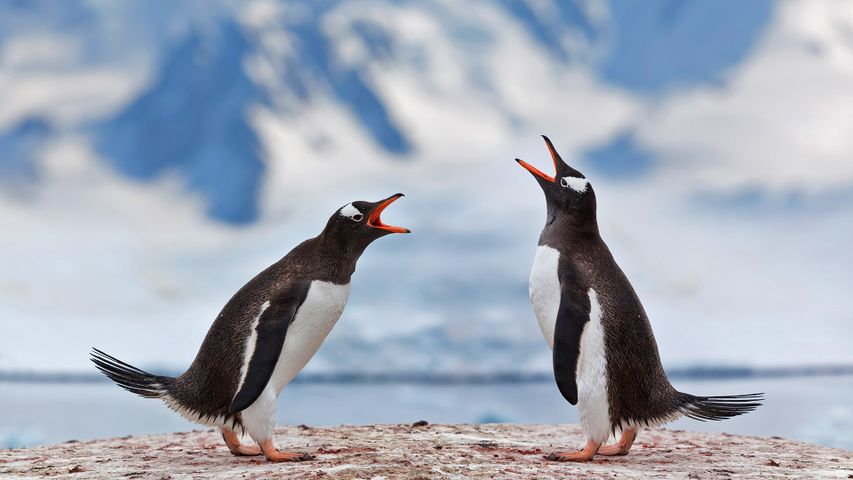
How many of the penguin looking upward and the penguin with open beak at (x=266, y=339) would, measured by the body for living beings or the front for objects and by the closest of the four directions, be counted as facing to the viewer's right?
1

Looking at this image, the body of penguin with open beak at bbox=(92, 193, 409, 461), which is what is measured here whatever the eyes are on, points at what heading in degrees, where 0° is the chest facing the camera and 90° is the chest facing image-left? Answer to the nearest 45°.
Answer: approximately 270°

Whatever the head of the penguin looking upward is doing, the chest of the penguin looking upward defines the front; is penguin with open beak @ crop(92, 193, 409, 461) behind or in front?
in front

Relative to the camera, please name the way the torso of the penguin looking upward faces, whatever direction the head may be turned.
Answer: to the viewer's left

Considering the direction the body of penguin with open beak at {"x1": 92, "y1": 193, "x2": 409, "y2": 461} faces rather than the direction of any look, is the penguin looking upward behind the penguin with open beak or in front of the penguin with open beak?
in front
